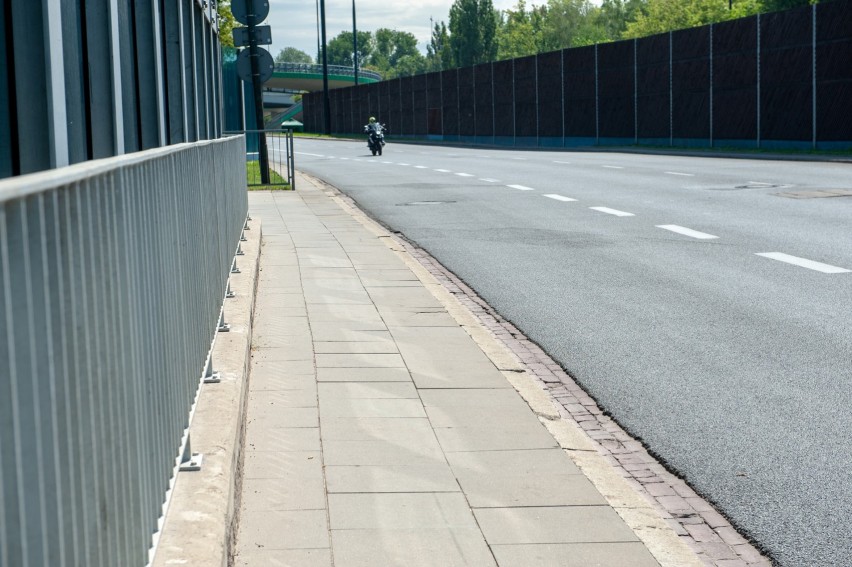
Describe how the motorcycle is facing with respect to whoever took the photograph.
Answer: facing the viewer

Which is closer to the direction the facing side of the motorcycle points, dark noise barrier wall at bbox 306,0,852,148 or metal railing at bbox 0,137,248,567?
the metal railing

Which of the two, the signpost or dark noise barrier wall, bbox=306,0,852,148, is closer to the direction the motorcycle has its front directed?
the signpost

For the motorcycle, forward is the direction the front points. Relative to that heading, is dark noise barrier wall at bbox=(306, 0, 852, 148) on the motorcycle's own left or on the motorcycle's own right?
on the motorcycle's own left

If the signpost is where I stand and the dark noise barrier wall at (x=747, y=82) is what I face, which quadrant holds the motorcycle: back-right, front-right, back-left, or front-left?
front-left

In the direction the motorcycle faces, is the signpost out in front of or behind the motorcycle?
in front

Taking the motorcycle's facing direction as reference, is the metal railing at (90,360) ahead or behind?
ahead
